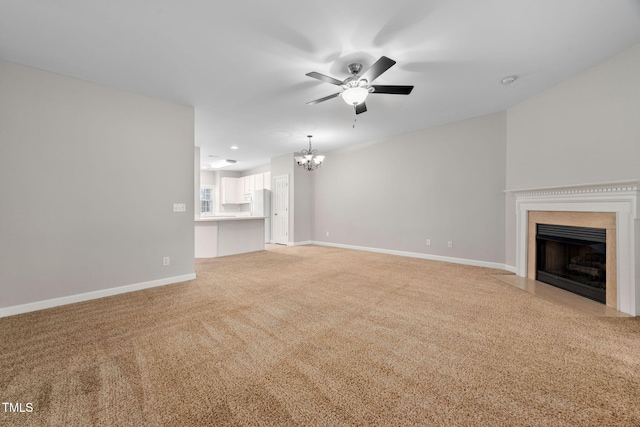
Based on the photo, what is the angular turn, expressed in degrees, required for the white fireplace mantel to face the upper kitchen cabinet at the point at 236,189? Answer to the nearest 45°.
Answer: approximately 45° to its right

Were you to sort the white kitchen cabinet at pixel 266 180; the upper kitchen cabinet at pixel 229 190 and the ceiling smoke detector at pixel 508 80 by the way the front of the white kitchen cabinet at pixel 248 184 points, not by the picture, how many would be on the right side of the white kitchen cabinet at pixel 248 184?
1

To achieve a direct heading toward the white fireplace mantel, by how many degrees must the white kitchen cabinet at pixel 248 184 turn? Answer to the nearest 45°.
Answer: approximately 90° to its left

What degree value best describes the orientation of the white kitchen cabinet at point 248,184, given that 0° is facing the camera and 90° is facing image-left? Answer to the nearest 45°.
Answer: approximately 45°

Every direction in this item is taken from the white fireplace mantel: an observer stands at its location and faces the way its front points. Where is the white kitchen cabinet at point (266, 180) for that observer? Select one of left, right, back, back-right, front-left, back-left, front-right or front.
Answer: front-right

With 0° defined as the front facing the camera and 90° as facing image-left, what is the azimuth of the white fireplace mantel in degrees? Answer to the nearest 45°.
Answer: approximately 45°

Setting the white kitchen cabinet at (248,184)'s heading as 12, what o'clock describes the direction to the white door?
The white door is roughly at 10 o'clock from the white kitchen cabinet.

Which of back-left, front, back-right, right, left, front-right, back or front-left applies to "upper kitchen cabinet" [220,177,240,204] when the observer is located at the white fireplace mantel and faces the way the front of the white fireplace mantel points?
front-right

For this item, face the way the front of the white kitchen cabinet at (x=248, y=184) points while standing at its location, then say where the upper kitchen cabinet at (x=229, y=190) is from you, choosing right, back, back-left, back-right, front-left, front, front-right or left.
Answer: right

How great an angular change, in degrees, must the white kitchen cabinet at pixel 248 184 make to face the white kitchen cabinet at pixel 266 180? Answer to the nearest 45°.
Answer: approximately 90° to its left

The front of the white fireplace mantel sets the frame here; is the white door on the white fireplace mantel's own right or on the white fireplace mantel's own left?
on the white fireplace mantel's own right

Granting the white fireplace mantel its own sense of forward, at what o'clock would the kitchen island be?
The kitchen island is roughly at 1 o'clock from the white fireplace mantel.

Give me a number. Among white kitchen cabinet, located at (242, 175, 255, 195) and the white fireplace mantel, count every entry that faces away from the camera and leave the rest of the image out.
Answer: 0
